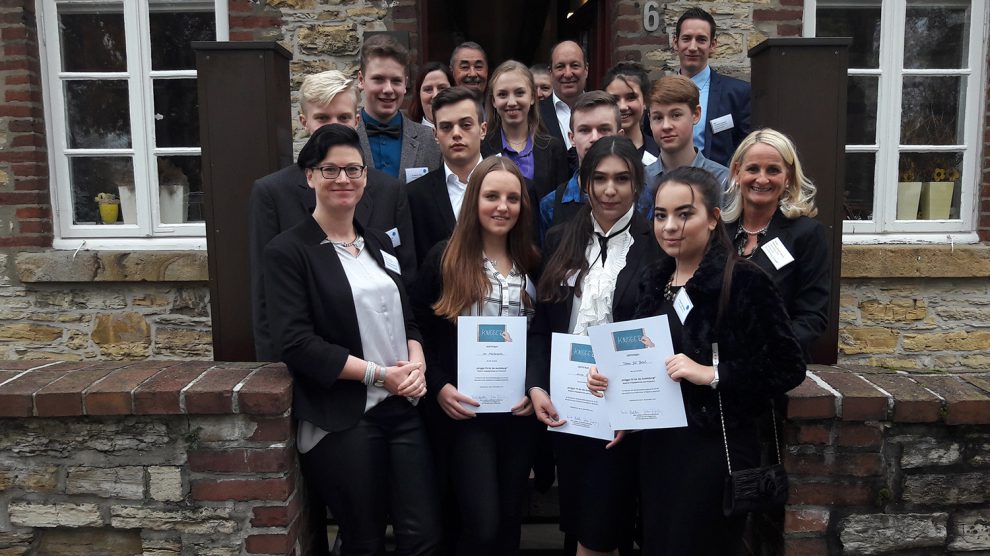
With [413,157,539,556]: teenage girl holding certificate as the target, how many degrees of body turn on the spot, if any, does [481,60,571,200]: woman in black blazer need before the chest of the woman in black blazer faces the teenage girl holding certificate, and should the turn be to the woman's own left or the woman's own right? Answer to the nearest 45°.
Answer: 0° — they already face them

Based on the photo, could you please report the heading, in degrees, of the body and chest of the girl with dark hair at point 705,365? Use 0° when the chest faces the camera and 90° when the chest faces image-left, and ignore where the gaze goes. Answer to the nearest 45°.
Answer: approximately 45°

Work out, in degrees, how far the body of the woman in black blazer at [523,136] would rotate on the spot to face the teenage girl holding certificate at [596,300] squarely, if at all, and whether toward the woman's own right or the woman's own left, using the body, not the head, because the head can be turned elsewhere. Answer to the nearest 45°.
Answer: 0° — they already face them

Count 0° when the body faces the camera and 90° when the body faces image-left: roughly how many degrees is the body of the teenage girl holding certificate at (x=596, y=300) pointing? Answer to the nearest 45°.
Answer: approximately 0°

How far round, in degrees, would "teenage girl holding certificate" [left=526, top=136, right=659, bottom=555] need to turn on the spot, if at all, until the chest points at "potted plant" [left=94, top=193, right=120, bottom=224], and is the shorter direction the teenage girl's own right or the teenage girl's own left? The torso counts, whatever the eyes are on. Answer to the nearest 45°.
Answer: approximately 135° to the teenage girl's own right

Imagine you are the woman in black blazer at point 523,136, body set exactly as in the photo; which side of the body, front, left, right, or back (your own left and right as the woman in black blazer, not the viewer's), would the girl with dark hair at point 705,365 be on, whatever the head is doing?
front

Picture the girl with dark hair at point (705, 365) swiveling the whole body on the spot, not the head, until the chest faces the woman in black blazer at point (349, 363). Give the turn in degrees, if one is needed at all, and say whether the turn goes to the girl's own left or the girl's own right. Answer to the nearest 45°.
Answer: approximately 45° to the girl's own right

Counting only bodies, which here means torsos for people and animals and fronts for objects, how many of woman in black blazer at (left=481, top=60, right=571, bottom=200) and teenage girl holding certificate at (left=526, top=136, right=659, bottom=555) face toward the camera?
2
